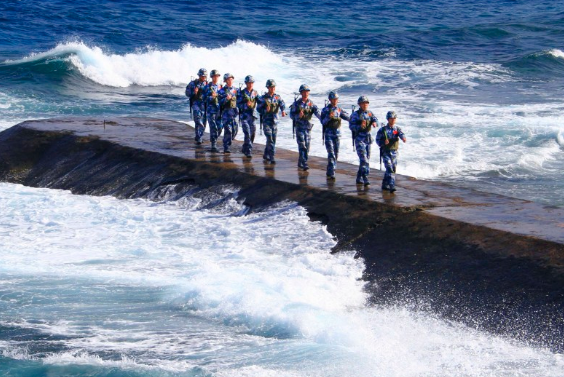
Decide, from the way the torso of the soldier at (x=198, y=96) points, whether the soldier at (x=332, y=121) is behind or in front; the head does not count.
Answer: in front

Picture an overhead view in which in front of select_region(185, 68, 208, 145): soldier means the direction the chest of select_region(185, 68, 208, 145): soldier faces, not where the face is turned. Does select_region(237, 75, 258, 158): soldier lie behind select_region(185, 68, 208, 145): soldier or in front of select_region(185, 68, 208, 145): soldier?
in front

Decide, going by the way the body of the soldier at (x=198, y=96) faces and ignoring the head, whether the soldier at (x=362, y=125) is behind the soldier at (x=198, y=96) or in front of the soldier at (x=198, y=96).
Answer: in front

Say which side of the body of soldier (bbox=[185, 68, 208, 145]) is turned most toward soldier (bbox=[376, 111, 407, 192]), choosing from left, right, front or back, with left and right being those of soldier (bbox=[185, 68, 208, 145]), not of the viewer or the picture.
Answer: front

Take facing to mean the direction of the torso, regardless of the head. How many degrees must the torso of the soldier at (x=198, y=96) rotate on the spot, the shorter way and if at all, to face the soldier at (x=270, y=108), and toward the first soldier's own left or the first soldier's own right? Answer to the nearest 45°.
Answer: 0° — they already face them

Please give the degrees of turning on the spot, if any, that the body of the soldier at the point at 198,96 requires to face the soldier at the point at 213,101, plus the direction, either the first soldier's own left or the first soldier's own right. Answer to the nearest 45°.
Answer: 0° — they already face them

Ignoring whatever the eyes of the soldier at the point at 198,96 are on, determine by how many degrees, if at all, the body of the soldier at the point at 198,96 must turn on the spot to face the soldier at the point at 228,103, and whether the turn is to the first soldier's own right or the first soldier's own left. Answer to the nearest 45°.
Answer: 0° — they already face them

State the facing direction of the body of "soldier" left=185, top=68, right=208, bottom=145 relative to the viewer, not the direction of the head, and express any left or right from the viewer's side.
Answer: facing the viewer and to the right of the viewer
